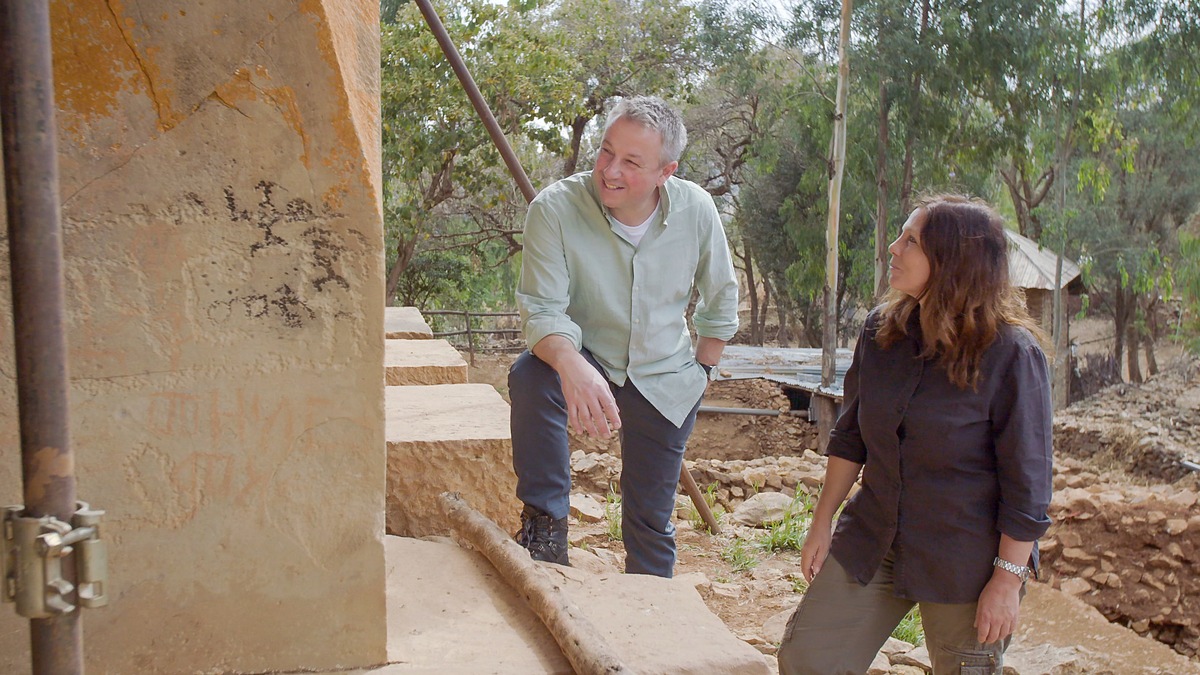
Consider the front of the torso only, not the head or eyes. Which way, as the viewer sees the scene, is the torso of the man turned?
toward the camera

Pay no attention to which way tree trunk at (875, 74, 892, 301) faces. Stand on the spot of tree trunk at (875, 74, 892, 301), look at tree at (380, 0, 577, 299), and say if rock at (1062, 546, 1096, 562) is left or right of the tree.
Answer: left

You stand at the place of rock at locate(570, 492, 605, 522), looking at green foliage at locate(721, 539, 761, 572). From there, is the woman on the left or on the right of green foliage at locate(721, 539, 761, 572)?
right

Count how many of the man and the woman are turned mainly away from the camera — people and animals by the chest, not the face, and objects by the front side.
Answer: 0

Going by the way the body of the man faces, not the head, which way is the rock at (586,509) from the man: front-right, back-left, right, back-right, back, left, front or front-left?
back

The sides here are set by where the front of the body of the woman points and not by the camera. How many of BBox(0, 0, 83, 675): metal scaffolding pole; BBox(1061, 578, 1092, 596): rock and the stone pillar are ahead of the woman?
2

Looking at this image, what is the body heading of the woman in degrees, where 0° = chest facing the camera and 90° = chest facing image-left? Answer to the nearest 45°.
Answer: approximately 45°

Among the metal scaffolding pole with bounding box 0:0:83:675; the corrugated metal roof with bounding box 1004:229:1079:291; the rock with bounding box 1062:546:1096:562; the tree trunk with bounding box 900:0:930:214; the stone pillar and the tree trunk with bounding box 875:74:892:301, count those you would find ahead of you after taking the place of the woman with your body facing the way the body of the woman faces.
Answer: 2

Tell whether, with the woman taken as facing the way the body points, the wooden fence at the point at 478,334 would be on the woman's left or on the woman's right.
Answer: on the woman's right

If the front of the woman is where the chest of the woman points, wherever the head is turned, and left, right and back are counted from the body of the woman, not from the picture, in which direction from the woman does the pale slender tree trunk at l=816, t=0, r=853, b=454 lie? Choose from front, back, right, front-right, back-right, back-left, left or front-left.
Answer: back-right

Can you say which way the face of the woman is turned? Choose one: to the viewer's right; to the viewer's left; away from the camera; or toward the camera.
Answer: to the viewer's left

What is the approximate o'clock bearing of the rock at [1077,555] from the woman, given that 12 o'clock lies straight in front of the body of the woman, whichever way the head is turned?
The rock is roughly at 5 o'clock from the woman.

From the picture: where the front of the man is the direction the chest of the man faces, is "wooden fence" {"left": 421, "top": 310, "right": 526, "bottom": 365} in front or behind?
behind

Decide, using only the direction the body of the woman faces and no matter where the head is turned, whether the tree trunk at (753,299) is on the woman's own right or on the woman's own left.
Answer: on the woman's own right

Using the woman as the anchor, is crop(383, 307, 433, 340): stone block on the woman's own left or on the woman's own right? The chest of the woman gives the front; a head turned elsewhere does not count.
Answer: on the woman's own right
